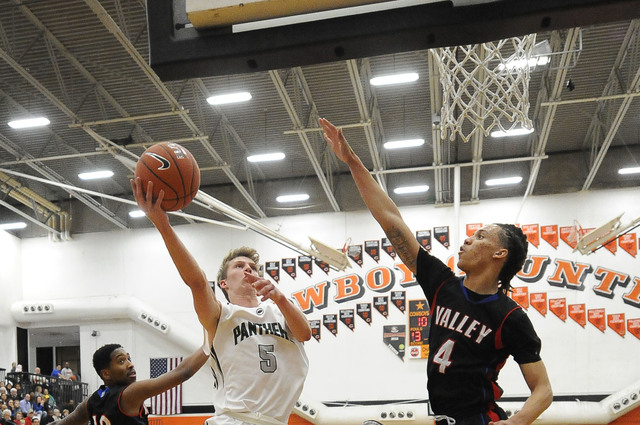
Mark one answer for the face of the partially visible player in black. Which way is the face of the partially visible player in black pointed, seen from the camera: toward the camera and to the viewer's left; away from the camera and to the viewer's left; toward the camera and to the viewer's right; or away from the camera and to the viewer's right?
toward the camera and to the viewer's right

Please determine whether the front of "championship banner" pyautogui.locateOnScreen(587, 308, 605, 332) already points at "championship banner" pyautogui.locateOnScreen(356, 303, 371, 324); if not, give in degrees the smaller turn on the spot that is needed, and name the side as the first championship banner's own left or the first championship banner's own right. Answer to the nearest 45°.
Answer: approximately 90° to the first championship banner's own right

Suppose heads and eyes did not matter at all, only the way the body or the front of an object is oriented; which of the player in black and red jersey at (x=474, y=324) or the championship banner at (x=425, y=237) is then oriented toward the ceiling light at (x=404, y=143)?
the championship banner

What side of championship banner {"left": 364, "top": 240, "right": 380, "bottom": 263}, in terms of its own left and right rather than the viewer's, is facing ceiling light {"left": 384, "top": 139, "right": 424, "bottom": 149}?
front

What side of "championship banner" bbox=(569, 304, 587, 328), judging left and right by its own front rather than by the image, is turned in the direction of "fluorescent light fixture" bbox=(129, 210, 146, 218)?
right

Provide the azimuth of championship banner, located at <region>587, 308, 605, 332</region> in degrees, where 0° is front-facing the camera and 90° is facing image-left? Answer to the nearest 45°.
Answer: approximately 0°

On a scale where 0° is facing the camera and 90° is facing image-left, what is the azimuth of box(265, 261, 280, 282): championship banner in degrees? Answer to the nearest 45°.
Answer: approximately 0°

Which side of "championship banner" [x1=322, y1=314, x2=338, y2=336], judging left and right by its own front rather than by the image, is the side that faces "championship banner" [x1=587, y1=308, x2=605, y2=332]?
left

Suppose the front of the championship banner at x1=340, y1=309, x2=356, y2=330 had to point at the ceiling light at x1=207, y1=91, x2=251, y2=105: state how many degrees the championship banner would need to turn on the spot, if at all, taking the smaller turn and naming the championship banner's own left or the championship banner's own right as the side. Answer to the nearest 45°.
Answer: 0° — it already faces it

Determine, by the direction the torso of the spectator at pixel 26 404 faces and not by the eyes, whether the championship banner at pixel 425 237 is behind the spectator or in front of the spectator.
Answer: in front

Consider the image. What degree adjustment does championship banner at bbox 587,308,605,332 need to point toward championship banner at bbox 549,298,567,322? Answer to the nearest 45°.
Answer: approximately 90° to its right

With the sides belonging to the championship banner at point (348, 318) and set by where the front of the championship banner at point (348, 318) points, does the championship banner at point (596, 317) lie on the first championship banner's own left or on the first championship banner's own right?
on the first championship banner's own left

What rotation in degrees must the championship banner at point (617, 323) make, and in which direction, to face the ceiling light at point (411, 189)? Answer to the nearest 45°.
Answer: approximately 90° to its right
